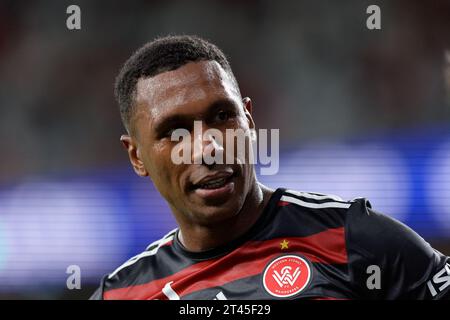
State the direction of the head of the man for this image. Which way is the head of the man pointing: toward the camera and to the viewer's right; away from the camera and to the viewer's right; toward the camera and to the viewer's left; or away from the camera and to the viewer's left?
toward the camera and to the viewer's right

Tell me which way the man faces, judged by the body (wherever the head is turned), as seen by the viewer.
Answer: toward the camera
